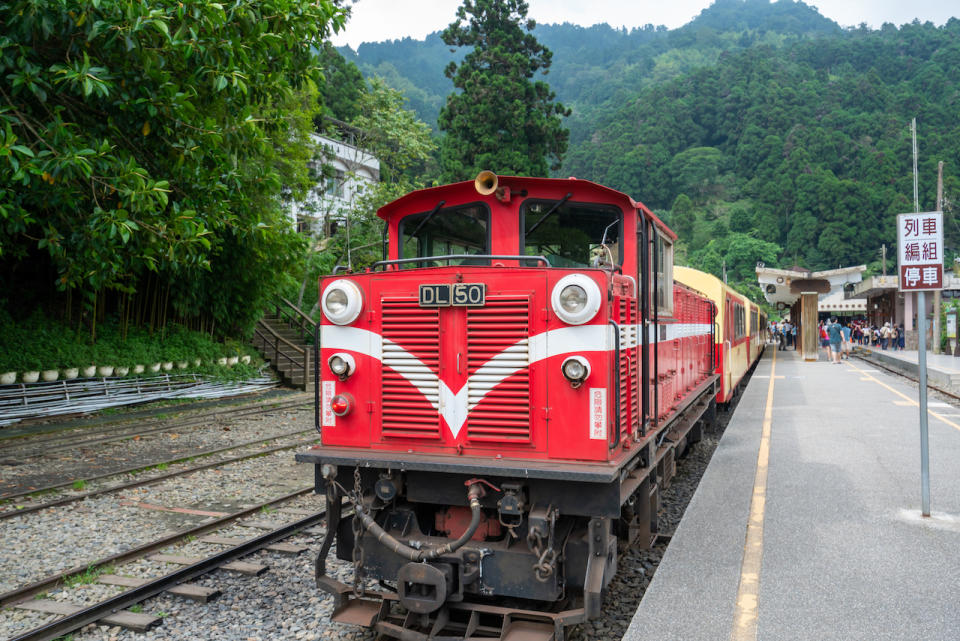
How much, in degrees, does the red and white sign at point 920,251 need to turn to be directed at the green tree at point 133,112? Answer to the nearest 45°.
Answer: approximately 90° to its right

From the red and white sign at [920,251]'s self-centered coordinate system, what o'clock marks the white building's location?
The white building is roughly at 4 o'clock from the red and white sign.

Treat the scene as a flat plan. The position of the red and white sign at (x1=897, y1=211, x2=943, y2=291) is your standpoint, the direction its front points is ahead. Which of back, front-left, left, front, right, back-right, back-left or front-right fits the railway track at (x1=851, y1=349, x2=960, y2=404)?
back

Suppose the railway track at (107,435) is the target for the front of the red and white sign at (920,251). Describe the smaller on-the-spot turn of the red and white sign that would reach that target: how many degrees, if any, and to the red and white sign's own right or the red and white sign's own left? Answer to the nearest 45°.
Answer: approximately 90° to the red and white sign's own right

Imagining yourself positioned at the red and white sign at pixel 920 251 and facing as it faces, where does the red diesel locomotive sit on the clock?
The red diesel locomotive is roughly at 1 o'clock from the red and white sign.

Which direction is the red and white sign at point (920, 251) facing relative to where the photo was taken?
toward the camera

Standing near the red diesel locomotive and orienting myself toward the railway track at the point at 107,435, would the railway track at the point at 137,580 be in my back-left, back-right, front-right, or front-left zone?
front-left

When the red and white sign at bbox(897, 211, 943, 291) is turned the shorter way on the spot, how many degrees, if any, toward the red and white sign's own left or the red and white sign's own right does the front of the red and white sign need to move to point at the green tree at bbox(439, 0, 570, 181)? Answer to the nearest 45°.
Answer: approximately 135° to the red and white sign's own right

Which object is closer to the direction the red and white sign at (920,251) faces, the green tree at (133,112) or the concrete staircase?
the green tree

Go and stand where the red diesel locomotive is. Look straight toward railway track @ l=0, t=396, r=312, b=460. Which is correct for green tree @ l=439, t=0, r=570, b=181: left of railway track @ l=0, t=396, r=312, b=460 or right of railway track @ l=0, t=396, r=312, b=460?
right

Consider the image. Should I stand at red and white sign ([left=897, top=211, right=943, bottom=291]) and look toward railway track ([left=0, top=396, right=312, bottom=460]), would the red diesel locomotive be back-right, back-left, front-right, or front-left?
front-left

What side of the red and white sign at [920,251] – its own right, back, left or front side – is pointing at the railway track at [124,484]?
right

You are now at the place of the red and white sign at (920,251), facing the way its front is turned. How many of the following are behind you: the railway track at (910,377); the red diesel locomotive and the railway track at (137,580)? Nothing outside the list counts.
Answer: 1

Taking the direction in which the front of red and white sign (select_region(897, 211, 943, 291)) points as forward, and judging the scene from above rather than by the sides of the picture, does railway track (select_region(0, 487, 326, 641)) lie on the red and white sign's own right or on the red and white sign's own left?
on the red and white sign's own right
